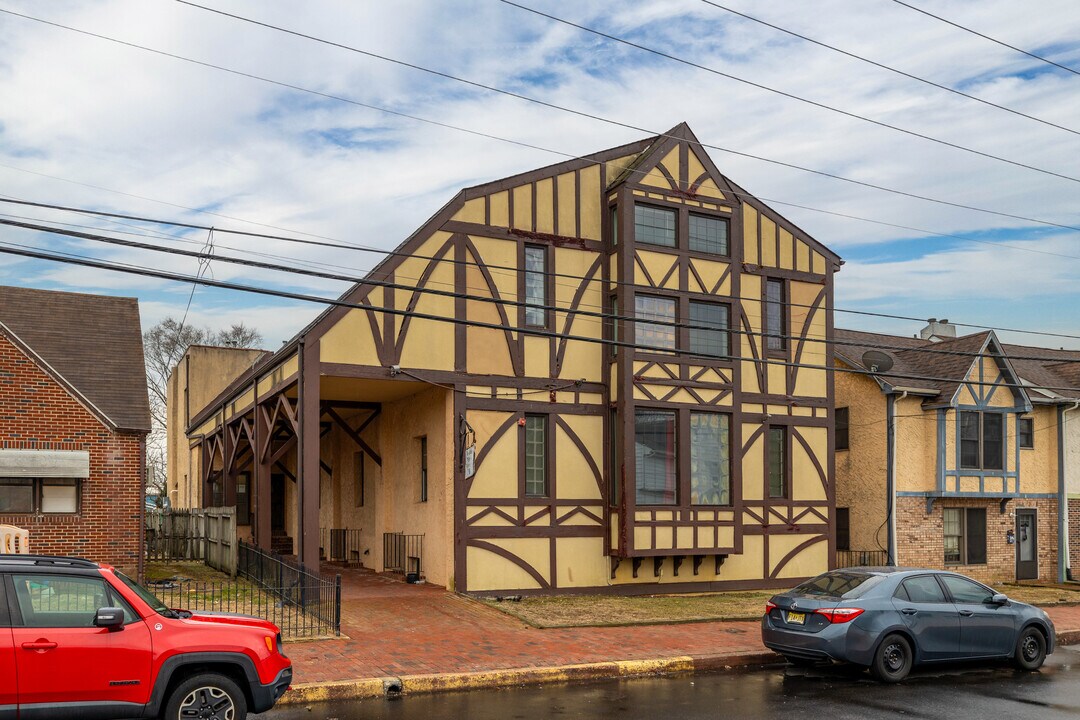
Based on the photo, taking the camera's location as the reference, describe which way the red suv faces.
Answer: facing to the right of the viewer

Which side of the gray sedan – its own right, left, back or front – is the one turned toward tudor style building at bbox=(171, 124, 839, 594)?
left

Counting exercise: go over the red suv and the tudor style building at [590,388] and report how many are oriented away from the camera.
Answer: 0

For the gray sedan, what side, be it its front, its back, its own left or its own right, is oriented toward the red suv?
back

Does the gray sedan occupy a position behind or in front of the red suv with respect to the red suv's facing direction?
in front

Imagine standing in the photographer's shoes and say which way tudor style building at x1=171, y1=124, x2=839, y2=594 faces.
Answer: facing the viewer and to the right of the viewer

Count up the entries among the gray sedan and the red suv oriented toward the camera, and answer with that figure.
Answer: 0

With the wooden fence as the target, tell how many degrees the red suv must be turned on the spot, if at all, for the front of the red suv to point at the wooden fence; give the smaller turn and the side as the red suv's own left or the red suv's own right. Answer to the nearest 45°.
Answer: approximately 90° to the red suv's own left

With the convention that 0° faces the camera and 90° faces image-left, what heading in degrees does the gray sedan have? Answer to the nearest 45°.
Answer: approximately 225°

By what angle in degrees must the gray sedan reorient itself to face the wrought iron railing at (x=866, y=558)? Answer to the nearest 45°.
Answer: approximately 45° to its left

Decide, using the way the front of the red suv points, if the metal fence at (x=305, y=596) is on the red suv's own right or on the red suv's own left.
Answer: on the red suv's own left
